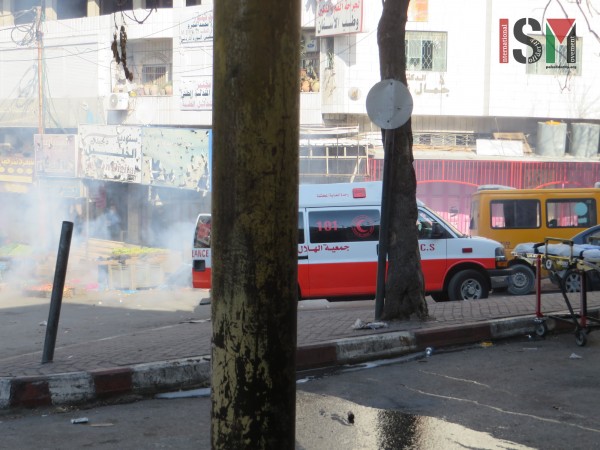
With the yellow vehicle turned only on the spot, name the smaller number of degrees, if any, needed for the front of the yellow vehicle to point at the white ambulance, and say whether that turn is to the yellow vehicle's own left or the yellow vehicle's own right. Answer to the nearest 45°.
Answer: approximately 135° to the yellow vehicle's own right

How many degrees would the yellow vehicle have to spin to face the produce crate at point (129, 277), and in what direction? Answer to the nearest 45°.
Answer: approximately 180°

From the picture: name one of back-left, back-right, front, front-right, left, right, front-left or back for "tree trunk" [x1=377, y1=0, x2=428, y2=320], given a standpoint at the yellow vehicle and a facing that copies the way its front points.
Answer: right

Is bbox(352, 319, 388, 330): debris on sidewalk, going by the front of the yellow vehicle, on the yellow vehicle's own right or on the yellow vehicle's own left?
on the yellow vehicle's own right

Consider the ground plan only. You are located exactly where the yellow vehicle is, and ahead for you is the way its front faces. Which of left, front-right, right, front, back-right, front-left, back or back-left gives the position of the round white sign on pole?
right

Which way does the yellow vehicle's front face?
to the viewer's right

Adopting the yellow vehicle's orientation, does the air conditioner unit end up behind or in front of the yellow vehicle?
behind
